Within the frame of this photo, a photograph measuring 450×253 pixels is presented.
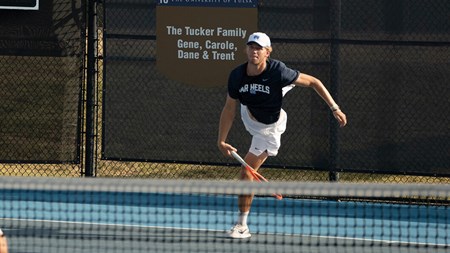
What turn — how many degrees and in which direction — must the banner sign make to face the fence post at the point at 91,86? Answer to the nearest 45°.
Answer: approximately 90° to its right

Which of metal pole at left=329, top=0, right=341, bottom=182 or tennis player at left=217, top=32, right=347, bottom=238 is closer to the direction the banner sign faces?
the tennis player

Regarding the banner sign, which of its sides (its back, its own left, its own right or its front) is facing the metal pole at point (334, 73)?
left

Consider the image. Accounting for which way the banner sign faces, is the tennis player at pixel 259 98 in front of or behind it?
in front

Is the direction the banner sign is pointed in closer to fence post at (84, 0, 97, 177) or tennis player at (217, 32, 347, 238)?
the tennis player

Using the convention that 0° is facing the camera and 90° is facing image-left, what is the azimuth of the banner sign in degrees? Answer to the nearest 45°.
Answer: approximately 0°

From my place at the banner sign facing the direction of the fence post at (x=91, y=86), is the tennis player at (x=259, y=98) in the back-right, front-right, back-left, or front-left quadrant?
back-left
